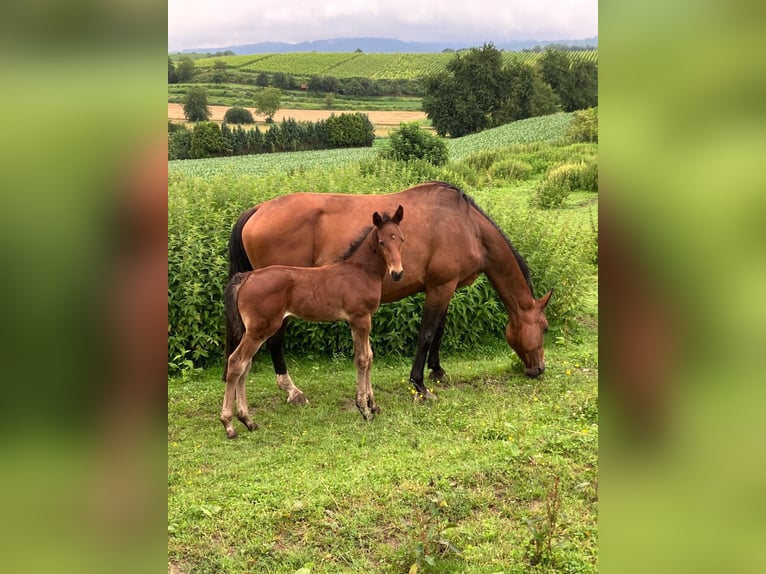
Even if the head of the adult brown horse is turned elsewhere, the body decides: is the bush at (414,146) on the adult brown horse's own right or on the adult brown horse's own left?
on the adult brown horse's own left

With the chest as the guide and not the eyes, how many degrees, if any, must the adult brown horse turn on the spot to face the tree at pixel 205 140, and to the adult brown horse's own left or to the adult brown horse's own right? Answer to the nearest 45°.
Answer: approximately 90° to the adult brown horse's own left

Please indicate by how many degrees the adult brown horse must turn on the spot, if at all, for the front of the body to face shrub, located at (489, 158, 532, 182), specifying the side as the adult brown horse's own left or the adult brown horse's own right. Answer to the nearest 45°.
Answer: approximately 90° to the adult brown horse's own left

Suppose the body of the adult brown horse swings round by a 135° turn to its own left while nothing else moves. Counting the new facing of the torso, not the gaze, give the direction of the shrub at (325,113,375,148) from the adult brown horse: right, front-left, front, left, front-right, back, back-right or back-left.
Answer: front-right

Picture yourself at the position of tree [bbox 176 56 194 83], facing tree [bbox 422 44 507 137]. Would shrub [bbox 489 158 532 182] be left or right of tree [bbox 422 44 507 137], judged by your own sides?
right

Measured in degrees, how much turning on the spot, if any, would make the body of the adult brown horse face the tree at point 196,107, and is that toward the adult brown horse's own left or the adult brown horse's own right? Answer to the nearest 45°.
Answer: approximately 90° to the adult brown horse's own left

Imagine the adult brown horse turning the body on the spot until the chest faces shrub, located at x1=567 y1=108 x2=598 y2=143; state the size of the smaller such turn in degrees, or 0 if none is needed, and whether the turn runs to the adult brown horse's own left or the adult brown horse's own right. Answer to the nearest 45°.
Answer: approximately 90° to the adult brown horse's own left

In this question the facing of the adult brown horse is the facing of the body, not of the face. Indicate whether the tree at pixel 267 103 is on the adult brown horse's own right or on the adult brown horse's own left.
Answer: on the adult brown horse's own left

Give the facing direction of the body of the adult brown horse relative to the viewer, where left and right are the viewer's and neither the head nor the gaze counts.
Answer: facing to the right of the viewer
